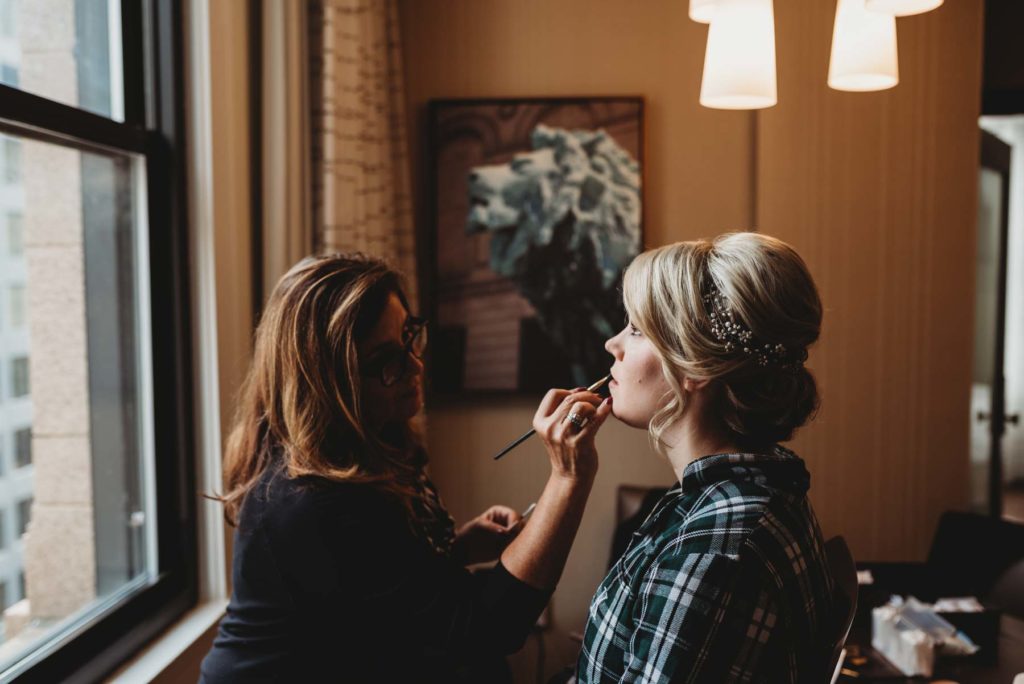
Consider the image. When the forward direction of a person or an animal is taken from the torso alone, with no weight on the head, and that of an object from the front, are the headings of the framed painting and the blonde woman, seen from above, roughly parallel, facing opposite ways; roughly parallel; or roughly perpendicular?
roughly perpendicular

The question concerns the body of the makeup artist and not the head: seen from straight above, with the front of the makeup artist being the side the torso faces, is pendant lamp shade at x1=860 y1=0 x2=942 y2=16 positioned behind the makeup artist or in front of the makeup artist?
in front

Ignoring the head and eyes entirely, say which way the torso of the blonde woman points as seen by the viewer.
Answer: to the viewer's left

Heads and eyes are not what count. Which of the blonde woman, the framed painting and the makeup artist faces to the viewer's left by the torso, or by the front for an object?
the blonde woman

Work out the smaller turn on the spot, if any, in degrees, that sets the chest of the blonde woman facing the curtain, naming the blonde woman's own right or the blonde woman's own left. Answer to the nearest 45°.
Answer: approximately 45° to the blonde woman's own right

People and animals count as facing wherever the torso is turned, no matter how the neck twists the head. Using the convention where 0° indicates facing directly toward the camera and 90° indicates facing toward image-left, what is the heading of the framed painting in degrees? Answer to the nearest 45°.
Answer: approximately 0°

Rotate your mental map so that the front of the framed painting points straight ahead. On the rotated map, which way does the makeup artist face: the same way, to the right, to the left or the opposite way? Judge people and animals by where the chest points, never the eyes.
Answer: to the left

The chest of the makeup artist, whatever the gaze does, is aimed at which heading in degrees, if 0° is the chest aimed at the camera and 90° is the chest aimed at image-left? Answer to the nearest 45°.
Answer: approximately 270°

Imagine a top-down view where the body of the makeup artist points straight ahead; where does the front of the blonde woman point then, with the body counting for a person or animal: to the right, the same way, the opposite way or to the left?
the opposite way

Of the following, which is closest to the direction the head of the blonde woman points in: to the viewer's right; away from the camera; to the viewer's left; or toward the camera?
to the viewer's left
